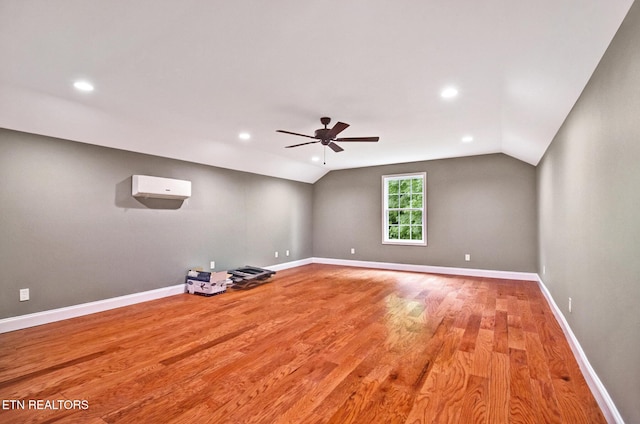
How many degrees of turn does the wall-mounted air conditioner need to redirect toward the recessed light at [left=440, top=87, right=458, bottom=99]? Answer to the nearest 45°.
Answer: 0° — it already faces it

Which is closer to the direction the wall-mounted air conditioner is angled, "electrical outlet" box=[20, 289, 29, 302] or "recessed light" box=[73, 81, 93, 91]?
the recessed light

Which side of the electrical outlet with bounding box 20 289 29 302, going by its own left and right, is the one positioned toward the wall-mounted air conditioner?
left

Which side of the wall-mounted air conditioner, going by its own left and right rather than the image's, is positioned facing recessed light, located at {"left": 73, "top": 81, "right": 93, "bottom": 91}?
right

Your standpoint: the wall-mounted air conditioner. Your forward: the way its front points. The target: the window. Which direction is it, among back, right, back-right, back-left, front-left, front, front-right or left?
front-left

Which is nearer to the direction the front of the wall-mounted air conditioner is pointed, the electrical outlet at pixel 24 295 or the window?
the window

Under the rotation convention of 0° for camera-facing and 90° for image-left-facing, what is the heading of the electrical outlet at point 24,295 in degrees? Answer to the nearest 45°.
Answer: approximately 0°
